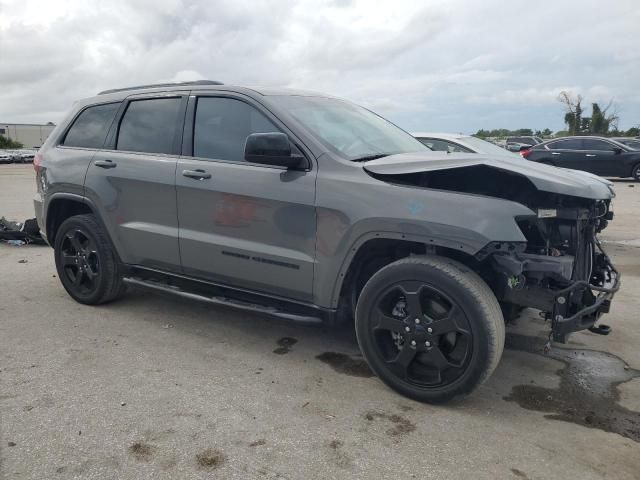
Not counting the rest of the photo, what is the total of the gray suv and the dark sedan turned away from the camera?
0

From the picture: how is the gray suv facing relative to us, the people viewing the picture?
facing the viewer and to the right of the viewer

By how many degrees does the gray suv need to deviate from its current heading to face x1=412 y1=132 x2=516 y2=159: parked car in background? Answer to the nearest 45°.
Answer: approximately 135° to its left

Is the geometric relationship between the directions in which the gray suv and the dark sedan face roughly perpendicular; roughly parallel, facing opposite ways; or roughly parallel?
roughly parallel

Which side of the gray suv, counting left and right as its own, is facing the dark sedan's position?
left

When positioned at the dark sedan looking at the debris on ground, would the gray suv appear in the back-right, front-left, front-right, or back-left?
front-left

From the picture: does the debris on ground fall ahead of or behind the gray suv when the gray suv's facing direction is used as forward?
behind

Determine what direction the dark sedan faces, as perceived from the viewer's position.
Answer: facing to the right of the viewer

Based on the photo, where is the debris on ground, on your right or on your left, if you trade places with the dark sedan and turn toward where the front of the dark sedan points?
on your right

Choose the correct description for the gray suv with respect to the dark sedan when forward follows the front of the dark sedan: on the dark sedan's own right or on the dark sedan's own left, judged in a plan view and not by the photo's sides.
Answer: on the dark sedan's own right
